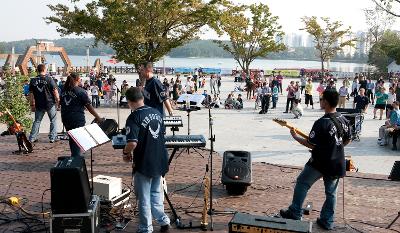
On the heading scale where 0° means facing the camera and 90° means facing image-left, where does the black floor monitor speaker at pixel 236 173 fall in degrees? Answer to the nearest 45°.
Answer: approximately 0°

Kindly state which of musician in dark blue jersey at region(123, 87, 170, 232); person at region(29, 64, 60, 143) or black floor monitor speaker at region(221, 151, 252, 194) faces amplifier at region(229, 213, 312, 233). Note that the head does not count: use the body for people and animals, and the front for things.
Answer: the black floor monitor speaker

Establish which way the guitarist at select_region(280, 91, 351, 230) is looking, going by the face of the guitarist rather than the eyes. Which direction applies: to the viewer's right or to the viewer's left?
to the viewer's left

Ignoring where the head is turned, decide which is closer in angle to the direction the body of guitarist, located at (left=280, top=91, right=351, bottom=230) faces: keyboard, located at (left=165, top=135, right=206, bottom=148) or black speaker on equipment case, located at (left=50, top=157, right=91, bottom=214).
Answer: the keyboard

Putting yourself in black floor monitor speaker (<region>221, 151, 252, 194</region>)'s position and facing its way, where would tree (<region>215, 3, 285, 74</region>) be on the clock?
The tree is roughly at 6 o'clock from the black floor monitor speaker.

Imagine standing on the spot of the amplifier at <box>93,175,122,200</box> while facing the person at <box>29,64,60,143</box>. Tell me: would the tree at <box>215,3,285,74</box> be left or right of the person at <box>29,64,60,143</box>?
right

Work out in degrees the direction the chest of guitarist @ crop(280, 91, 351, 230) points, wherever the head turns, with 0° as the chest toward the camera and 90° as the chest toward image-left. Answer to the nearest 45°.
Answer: approximately 135°

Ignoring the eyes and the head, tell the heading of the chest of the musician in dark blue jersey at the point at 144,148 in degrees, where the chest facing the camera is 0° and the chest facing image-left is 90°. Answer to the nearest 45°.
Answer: approximately 135°

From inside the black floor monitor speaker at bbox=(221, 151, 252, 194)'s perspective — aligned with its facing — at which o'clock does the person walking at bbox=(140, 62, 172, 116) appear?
The person walking is roughly at 4 o'clock from the black floor monitor speaker.

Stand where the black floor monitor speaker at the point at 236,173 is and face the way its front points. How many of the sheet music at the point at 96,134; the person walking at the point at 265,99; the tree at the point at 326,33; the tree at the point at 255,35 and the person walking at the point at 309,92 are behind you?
4
